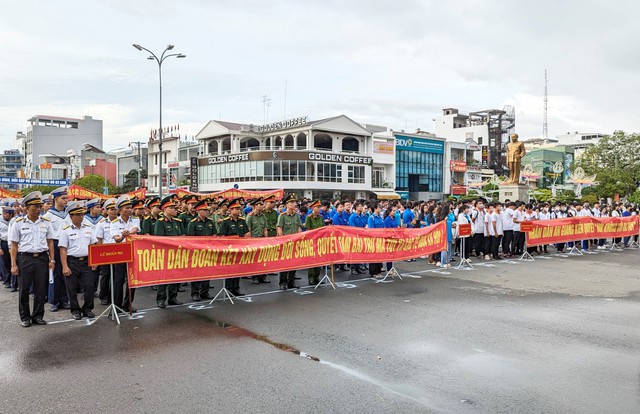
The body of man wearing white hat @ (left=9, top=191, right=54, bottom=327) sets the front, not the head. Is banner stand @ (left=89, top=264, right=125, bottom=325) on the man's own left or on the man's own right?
on the man's own left

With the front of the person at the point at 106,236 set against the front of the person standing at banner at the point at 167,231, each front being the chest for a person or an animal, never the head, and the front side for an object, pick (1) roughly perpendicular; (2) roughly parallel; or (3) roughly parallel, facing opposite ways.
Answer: roughly parallel

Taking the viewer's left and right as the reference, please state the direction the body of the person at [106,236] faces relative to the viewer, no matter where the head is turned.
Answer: facing the viewer and to the right of the viewer

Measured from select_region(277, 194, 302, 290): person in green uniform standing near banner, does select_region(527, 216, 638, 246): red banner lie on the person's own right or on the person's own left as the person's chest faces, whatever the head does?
on the person's own left

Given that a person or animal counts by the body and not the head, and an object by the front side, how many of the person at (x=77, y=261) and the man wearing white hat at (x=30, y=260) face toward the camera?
2

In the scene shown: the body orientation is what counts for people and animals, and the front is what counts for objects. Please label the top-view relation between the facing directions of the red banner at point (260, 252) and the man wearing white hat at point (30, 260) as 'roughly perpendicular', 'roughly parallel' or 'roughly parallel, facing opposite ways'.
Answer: roughly parallel

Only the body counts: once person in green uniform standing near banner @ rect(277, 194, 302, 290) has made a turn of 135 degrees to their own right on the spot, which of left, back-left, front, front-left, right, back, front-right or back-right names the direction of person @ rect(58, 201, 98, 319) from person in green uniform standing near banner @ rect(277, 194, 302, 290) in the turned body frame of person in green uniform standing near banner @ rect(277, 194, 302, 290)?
front-left

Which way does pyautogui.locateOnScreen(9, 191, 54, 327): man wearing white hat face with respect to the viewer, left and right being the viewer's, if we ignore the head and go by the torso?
facing the viewer

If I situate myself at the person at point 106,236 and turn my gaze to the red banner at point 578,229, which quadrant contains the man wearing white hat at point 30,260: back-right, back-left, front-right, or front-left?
back-right

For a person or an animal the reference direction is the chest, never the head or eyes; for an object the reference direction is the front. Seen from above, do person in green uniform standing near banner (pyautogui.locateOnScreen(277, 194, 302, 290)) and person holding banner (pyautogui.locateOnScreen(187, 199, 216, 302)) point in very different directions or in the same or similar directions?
same or similar directions

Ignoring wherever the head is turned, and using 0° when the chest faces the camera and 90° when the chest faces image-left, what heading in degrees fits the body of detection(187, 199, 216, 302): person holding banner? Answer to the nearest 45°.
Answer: approximately 315°

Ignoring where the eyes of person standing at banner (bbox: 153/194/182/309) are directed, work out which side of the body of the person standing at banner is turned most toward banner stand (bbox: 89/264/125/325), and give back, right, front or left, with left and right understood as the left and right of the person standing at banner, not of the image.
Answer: right

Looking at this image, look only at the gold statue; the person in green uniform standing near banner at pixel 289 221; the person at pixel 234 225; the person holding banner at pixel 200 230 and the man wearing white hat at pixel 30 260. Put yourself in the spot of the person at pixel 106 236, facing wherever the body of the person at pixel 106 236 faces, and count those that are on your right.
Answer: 1

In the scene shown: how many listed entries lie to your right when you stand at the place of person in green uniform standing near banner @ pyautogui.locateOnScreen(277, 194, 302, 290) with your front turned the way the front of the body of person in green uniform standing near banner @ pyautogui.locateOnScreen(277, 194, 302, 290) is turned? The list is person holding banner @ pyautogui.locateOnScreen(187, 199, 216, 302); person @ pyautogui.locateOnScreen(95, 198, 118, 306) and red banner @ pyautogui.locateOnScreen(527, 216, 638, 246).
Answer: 2

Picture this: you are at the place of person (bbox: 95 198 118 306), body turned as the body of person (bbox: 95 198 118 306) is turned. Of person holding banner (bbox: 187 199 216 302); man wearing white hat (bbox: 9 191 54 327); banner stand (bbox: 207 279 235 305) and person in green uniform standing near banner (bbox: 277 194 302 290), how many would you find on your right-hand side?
1
